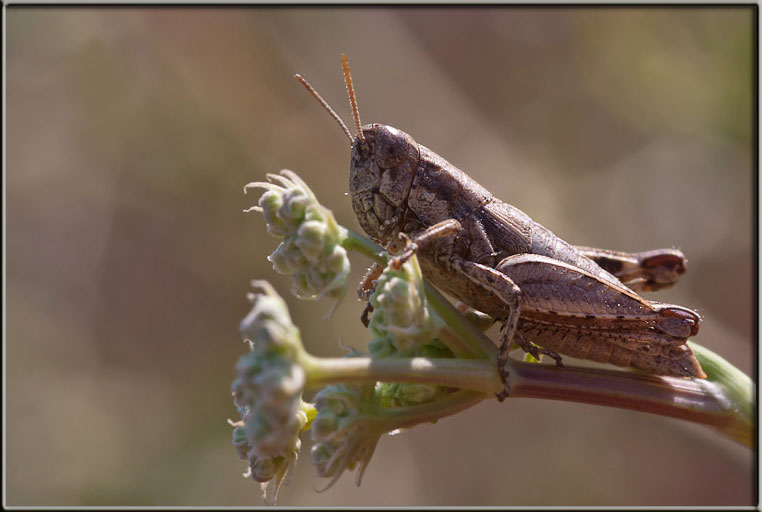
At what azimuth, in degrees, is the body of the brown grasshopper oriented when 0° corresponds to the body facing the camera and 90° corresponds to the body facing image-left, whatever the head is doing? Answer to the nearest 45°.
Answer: approximately 90°
